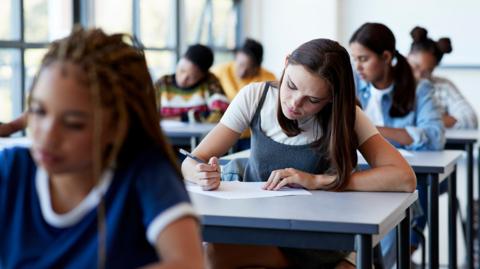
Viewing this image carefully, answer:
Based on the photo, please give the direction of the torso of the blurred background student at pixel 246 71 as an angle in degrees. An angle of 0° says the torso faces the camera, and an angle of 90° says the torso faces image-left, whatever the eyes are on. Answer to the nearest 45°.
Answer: approximately 45°

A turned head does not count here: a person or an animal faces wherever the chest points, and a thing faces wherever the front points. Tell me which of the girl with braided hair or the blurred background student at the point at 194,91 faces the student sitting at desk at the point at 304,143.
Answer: the blurred background student

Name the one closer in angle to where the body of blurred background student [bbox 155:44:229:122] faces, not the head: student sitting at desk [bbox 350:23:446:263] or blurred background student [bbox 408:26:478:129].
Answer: the student sitting at desk

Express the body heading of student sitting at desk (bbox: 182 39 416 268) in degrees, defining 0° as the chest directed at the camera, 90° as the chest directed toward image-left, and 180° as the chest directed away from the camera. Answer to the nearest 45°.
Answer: approximately 45°

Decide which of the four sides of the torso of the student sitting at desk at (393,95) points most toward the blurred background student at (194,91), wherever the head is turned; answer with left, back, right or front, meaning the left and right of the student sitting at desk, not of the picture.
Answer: right

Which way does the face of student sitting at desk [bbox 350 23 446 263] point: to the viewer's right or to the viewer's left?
to the viewer's left

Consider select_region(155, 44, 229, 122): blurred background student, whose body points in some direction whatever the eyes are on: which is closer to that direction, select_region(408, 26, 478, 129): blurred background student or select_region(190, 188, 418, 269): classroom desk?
the classroom desk

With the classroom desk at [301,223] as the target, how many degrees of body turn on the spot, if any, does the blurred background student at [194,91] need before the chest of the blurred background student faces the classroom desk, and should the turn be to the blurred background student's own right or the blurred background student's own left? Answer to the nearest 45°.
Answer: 0° — they already face it

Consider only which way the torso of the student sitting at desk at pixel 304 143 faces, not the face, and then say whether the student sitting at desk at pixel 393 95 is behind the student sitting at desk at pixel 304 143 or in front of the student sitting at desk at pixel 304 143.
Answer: behind
